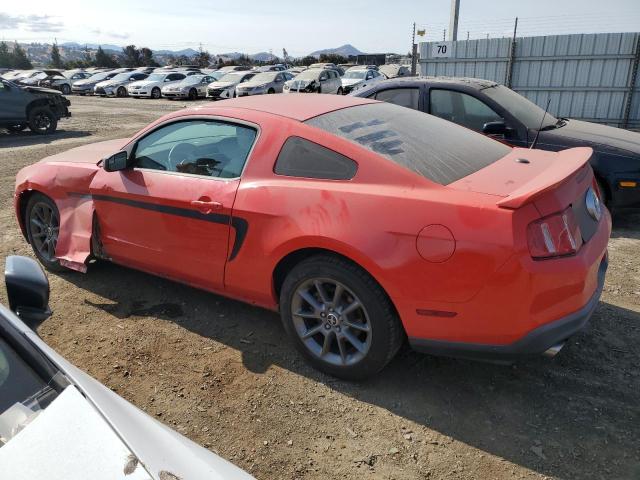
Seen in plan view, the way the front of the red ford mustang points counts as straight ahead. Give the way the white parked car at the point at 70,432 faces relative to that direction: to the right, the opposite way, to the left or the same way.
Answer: the opposite way

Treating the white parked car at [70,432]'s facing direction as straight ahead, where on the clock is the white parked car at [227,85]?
the white parked car at [227,85] is roughly at 8 o'clock from the white parked car at [70,432].

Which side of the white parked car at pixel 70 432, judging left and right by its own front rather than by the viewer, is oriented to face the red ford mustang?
left

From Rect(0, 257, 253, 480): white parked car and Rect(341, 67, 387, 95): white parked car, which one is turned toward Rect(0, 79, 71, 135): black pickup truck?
Rect(341, 67, 387, 95): white parked car

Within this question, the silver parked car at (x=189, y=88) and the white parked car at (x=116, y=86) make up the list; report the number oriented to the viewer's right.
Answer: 0

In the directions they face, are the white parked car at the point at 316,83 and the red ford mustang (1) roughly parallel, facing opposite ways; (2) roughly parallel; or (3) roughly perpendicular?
roughly perpendicular

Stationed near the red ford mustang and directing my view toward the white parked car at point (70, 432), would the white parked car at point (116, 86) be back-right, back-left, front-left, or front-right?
back-right

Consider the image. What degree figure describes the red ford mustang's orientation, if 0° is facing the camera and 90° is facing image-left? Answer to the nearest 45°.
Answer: approximately 135°

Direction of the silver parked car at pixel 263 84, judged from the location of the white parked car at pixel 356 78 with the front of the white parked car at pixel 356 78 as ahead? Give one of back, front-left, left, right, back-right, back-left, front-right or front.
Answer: front-right

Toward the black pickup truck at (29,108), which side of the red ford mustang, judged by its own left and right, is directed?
front

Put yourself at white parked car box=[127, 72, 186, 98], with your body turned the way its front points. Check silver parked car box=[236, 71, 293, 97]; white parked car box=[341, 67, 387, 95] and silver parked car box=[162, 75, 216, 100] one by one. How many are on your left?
3

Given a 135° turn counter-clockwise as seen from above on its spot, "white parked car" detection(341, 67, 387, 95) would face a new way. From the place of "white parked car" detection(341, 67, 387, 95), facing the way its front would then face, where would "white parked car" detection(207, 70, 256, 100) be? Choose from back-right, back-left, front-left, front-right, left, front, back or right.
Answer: back

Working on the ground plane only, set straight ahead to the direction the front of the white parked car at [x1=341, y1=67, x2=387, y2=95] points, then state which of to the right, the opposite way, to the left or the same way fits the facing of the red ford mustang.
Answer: to the right

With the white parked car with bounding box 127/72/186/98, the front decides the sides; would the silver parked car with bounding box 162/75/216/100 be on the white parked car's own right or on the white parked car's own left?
on the white parked car's own left
